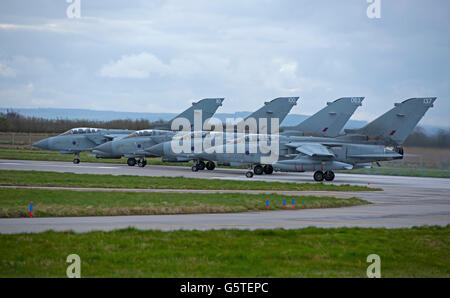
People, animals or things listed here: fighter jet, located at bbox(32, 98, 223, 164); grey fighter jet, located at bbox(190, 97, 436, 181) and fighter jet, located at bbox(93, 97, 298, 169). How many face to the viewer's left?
3

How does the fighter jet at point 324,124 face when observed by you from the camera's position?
facing to the left of the viewer

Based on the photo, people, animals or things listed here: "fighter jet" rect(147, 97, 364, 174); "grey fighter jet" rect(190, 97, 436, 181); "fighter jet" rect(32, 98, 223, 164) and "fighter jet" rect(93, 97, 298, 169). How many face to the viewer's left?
4

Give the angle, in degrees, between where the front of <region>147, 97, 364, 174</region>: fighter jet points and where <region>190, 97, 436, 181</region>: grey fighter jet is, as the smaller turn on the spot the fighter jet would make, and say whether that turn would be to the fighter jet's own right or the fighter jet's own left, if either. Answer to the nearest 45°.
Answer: approximately 135° to the fighter jet's own left

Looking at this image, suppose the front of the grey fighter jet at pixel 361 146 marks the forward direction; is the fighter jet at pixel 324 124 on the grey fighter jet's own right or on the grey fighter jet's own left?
on the grey fighter jet's own right

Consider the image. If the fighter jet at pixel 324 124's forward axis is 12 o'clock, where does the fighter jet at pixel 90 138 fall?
the fighter jet at pixel 90 138 is roughly at 1 o'clock from the fighter jet at pixel 324 124.

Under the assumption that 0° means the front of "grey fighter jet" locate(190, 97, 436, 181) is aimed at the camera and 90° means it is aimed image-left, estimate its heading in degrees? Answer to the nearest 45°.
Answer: approximately 90°

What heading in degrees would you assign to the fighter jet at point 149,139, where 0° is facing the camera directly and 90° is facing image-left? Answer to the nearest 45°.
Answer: approximately 90°

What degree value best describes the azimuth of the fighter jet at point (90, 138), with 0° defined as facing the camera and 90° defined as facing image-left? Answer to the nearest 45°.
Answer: approximately 90°

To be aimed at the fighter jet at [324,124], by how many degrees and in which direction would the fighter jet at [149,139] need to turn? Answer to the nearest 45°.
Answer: approximately 135° to its left

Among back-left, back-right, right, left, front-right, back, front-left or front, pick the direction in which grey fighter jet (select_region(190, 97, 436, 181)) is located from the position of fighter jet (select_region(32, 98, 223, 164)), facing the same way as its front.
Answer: back-left

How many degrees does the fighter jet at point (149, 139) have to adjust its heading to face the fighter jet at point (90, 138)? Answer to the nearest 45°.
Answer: approximately 45° to its right
